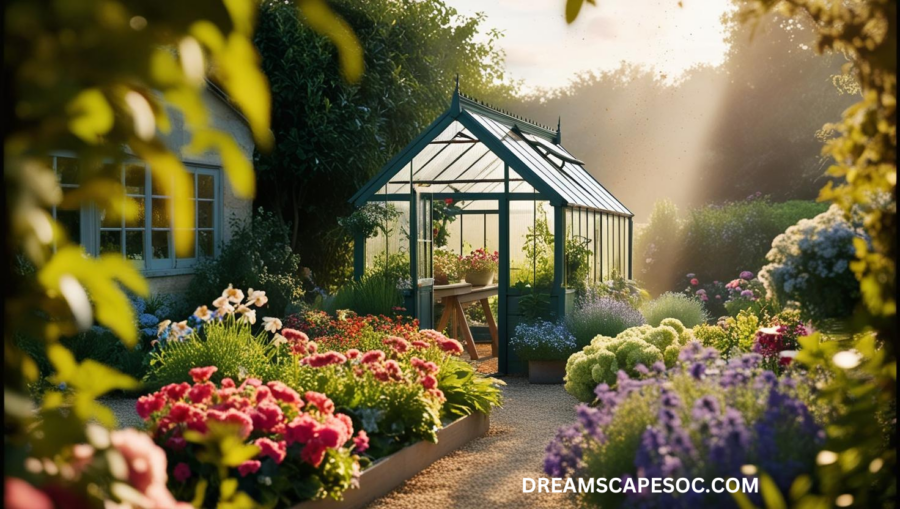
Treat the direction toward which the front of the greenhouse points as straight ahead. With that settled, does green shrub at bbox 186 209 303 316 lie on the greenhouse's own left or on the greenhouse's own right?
on the greenhouse's own right

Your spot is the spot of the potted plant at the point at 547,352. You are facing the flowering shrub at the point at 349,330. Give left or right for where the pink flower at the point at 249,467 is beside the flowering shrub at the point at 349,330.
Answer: left

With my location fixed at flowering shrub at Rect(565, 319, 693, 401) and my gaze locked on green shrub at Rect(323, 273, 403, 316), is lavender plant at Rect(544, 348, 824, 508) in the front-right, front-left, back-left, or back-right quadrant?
back-left

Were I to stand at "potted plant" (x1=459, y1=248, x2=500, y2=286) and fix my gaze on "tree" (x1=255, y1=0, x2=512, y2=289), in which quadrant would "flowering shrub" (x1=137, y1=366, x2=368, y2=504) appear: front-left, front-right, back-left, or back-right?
back-left

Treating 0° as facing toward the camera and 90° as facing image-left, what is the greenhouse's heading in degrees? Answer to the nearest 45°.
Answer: approximately 45°

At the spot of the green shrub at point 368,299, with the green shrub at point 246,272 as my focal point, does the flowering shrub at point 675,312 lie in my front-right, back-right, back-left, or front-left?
back-right
